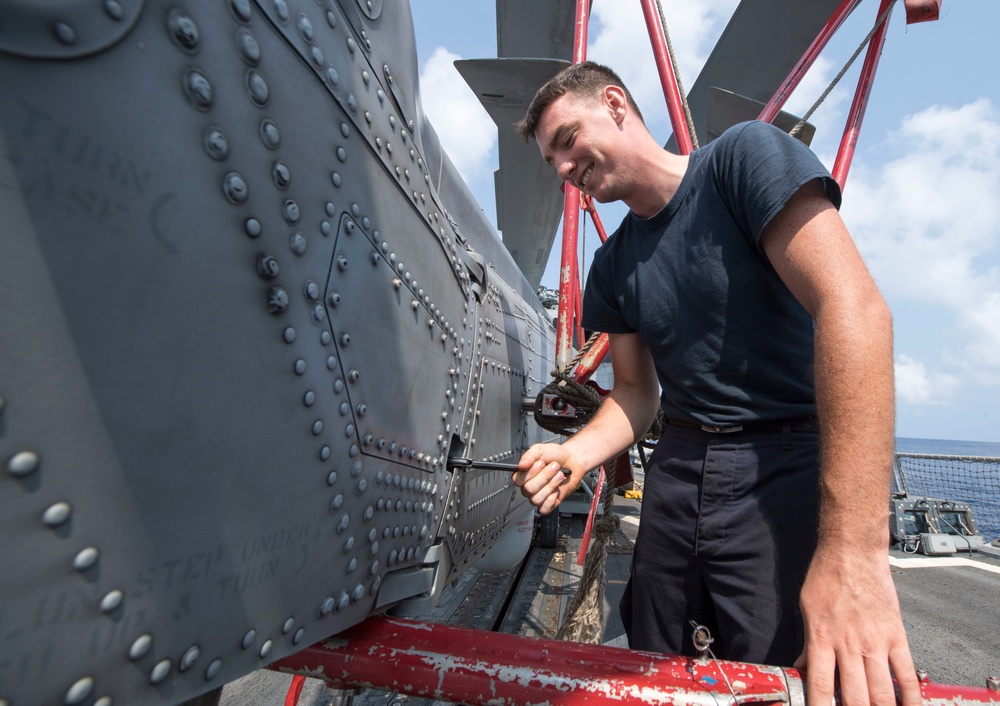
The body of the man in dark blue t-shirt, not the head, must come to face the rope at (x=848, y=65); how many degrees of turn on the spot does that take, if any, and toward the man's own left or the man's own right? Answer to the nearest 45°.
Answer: approximately 180°

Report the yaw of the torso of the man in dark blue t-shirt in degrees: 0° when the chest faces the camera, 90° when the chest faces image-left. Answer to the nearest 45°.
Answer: approximately 45°

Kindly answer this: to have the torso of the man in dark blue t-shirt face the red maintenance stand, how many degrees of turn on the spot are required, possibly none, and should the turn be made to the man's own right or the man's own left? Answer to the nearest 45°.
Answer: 0° — they already face it
